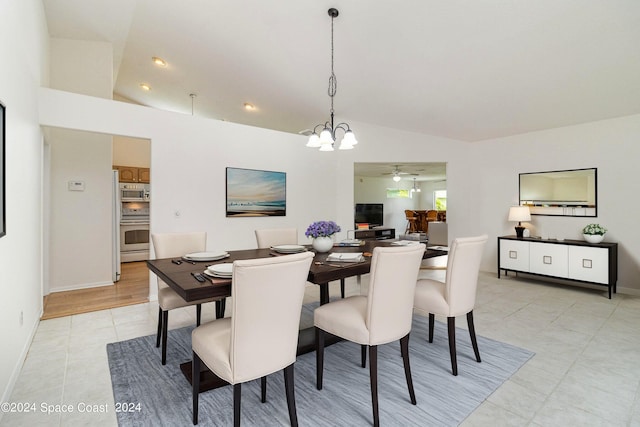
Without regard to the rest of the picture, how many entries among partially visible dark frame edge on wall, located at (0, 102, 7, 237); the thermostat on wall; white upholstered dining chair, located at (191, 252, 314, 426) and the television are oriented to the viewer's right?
1

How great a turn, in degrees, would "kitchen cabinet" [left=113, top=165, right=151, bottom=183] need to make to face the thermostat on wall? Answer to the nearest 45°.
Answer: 0° — it already faces it

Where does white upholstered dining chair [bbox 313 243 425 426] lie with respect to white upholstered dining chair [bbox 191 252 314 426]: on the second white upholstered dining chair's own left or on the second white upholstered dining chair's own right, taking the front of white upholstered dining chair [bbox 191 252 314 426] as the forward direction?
on the second white upholstered dining chair's own right

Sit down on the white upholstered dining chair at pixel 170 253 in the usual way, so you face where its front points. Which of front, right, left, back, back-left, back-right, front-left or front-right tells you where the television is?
left

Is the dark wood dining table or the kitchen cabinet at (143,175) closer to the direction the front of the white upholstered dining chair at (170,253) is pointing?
the dark wood dining table

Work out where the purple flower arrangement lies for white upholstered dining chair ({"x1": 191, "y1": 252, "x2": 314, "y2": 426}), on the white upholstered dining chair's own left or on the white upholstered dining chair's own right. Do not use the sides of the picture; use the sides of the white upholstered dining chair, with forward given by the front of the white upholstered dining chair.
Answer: on the white upholstered dining chair's own right

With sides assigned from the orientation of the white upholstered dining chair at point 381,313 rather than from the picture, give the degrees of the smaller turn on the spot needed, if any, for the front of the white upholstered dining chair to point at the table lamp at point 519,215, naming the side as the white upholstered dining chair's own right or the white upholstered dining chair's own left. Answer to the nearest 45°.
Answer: approximately 90° to the white upholstered dining chair's own right

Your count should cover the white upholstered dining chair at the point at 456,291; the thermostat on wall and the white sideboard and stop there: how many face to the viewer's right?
0

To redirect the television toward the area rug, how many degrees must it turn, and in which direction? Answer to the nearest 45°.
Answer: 0° — it already faces it

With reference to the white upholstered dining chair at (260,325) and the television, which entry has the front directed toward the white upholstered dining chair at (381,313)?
the television

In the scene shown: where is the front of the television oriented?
toward the camera

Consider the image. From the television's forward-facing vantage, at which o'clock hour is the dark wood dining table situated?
The dark wood dining table is roughly at 12 o'clock from the television.

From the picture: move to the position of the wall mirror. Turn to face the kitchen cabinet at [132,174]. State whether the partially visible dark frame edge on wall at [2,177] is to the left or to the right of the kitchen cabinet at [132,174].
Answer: left

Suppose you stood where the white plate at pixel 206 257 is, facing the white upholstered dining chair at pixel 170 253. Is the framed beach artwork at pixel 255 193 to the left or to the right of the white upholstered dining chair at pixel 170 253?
right

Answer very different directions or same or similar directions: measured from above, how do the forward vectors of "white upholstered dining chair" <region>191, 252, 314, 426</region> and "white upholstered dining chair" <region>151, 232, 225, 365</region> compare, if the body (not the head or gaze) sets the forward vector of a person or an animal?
very different directions

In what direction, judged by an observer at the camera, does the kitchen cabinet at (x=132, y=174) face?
facing the viewer

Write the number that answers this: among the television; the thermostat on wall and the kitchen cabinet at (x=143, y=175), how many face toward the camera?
3

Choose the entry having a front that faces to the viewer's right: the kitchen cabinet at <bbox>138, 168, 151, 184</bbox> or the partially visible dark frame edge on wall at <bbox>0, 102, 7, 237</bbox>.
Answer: the partially visible dark frame edge on wall

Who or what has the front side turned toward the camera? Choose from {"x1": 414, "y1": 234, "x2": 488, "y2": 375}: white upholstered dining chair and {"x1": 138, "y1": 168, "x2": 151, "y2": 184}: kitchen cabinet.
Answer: the kitchen cabinet

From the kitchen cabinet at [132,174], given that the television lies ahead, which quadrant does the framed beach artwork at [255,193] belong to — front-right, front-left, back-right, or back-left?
front-right

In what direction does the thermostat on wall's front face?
toward the camera
